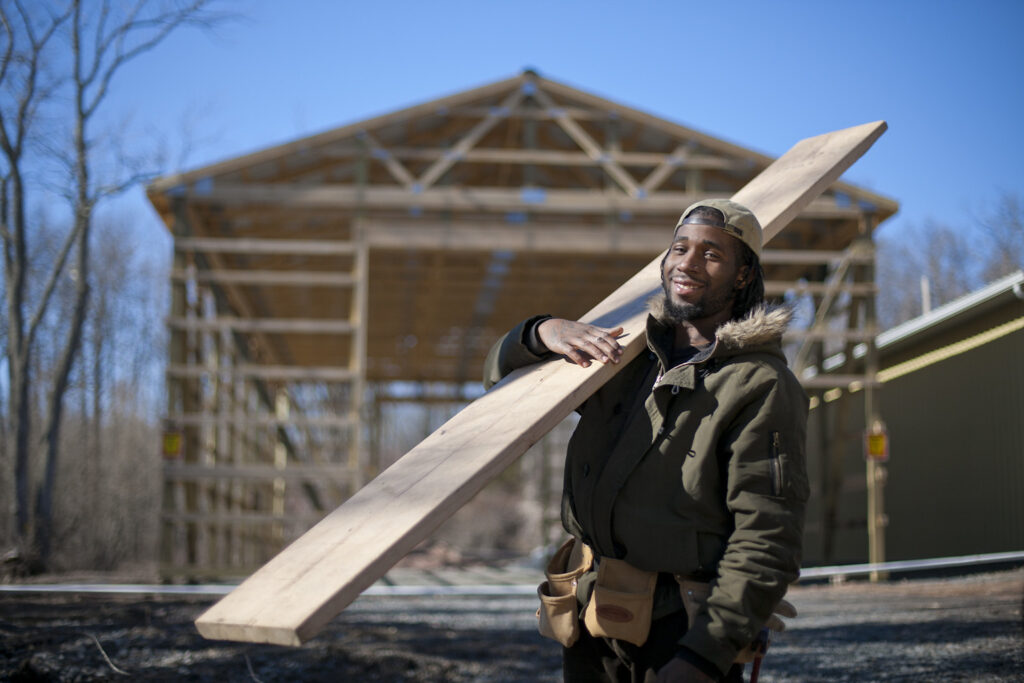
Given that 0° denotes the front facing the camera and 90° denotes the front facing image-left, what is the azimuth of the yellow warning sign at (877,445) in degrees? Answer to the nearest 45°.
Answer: approximately 0°

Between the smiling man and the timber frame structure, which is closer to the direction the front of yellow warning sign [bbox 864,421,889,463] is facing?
the smiling man

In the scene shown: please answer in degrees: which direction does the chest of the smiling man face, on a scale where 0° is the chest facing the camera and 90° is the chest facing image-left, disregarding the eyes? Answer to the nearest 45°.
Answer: approximately 45°

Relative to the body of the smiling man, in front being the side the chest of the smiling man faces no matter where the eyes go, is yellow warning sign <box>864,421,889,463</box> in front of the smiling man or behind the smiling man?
behind

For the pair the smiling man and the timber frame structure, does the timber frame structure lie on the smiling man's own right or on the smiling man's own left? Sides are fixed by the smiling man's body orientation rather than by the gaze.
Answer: on the smiling man's own right
